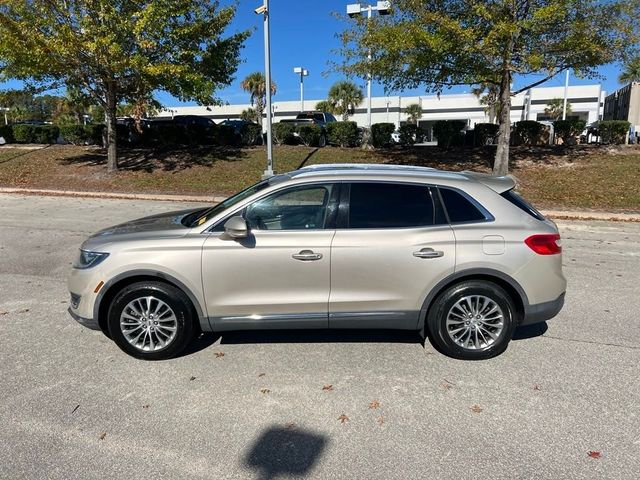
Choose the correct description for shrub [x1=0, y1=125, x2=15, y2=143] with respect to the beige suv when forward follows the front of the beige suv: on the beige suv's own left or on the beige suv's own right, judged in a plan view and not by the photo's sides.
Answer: on the beige suv's own right

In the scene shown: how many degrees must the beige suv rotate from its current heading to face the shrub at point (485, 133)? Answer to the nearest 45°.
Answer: approximately 90° to its right

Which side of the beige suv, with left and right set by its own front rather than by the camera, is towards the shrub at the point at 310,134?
right

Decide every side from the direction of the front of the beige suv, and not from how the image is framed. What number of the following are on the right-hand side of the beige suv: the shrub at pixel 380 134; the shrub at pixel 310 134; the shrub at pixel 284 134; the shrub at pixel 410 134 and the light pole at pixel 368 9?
5

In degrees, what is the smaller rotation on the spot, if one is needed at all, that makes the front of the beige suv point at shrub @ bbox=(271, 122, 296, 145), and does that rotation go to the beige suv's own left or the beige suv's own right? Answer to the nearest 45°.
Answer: approximately 90° to the beige suv's own right

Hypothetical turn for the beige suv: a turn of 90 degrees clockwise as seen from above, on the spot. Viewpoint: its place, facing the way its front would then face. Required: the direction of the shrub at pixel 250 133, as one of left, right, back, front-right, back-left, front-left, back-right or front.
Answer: front

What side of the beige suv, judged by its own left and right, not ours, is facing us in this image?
left

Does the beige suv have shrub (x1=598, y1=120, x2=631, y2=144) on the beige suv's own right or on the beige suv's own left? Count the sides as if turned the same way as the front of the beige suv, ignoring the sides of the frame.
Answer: on the beige suv's own right

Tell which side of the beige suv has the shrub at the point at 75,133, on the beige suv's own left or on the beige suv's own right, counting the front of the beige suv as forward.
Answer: on the beige suv's own right

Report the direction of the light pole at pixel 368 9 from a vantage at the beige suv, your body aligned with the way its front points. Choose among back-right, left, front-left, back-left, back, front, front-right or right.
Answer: right

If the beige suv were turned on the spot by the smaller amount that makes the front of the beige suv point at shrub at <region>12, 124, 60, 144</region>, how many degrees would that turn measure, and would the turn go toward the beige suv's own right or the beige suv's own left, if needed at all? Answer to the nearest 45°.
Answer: approximately 45° to the beige suv's own right

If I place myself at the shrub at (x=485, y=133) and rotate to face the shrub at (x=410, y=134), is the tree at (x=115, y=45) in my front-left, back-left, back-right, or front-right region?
front-left

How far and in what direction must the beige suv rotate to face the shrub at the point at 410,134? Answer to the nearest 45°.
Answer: approximately 90° to its right
